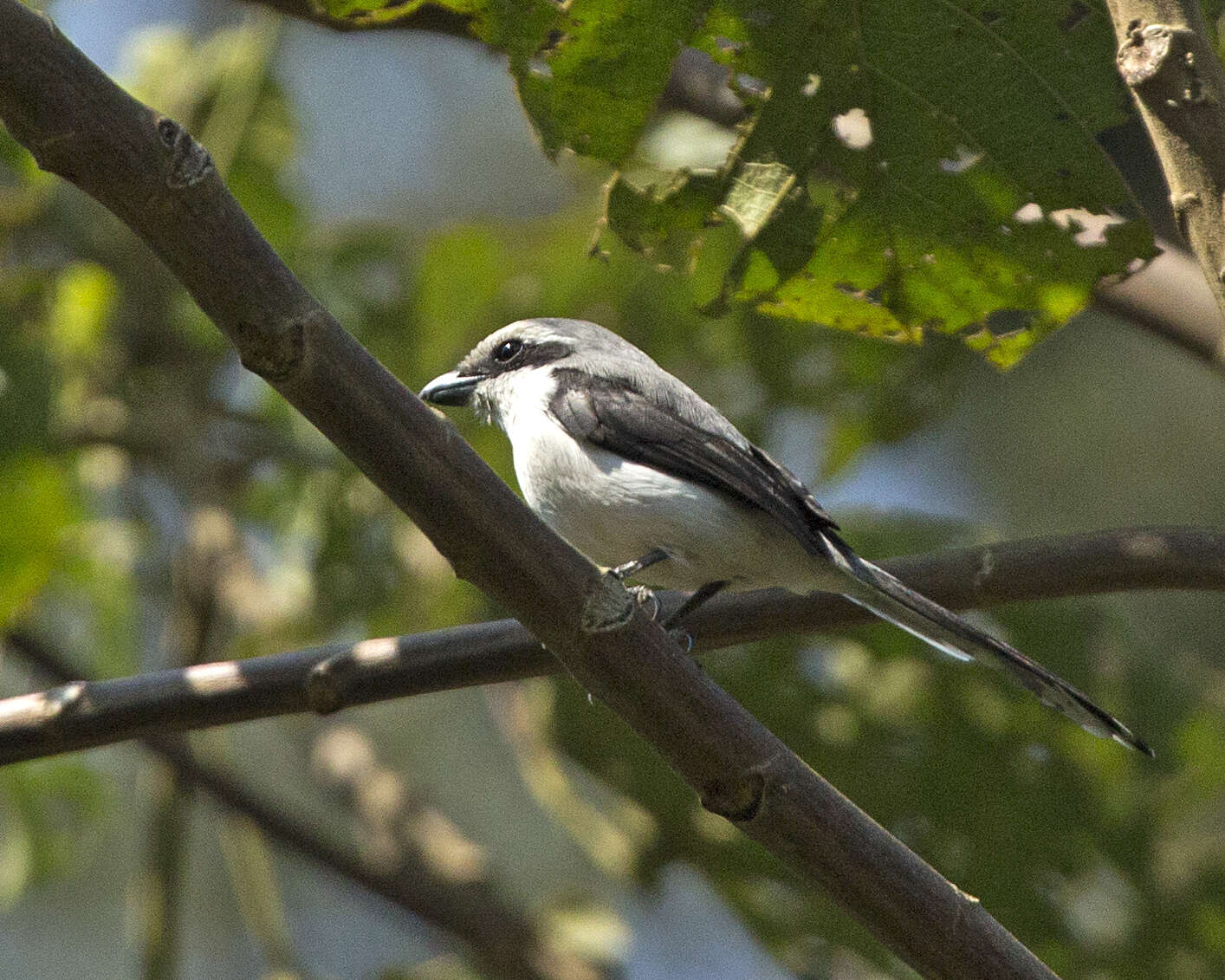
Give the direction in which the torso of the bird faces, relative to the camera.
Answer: to the viewer's left

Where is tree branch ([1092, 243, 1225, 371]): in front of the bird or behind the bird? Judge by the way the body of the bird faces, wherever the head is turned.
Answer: behind

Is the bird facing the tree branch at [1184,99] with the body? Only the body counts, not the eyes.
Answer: no
